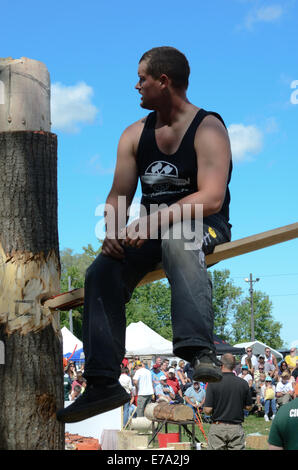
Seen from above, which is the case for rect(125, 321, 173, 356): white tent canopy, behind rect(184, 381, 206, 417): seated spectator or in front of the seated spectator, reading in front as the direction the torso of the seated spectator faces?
behind

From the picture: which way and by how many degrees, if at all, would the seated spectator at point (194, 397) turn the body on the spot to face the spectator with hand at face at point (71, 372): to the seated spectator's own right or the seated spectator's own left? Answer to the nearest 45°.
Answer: approximately 135° to the seated spectator's own right

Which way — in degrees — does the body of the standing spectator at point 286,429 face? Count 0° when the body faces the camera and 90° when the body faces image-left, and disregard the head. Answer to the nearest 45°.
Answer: approximately 180°

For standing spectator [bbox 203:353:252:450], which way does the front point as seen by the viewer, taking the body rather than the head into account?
away from the camera

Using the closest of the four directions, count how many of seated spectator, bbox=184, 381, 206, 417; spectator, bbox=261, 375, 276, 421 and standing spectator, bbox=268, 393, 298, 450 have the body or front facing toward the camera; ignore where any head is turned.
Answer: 2

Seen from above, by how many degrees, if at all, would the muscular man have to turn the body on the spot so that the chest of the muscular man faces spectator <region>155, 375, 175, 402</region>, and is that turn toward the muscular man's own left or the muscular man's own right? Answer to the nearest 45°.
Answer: approximately 135° to the muscular man's own right

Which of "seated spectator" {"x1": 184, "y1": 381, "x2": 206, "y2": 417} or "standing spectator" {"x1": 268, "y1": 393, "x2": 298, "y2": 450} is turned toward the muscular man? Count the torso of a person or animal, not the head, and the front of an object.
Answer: the seated spectator

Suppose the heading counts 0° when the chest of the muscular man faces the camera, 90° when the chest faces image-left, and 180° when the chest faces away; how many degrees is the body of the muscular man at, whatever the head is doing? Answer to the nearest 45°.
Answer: approximately 45°

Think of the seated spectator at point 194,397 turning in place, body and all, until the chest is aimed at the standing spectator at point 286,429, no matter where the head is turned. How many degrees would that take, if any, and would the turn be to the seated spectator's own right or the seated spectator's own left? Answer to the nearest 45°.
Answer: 0° — they already face them

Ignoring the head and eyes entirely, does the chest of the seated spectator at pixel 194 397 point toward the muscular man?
yes

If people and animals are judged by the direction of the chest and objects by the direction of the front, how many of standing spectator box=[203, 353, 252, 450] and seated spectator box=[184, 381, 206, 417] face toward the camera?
1
